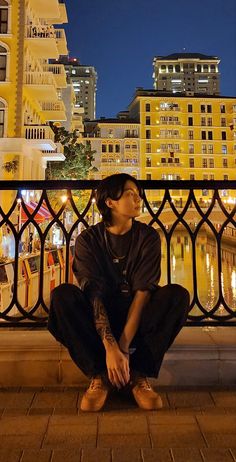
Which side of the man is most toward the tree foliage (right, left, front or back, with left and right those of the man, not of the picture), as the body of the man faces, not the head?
back

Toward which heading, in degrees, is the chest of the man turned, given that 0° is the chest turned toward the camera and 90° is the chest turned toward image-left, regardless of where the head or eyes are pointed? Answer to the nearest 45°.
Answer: approximately 0°

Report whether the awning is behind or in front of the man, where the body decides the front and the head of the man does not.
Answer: behind

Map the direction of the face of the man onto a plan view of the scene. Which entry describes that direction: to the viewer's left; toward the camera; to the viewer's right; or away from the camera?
to the viewer's right
